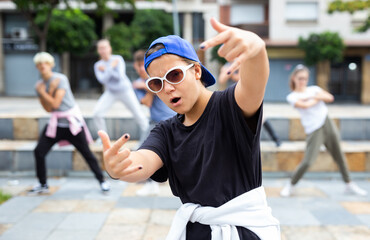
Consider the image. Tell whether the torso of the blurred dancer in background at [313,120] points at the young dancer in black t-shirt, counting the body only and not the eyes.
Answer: yes

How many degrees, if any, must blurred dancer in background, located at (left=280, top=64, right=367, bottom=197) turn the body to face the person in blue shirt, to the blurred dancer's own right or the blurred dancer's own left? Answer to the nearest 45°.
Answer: approximately 90° to the blurred dancer's own right

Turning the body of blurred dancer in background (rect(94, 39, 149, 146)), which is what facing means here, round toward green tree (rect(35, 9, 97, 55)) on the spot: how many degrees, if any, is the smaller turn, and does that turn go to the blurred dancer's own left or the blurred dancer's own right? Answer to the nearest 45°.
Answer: approximately 180°

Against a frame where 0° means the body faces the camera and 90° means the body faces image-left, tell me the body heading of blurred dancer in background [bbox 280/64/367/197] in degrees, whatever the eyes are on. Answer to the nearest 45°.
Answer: approximately 0°

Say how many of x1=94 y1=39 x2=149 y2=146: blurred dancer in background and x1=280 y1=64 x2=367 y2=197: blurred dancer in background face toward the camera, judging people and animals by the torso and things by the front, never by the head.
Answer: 2

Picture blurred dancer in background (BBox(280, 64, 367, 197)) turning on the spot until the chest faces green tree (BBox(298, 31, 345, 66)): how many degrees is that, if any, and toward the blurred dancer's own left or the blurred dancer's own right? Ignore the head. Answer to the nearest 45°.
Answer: approximately 180°
